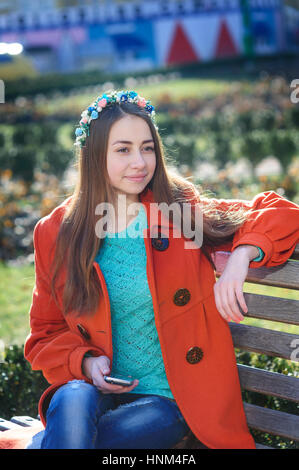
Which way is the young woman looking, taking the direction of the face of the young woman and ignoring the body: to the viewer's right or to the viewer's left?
to the viewer's right

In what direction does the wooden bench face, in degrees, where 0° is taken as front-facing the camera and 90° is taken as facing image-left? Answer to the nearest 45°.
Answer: approximately 45°

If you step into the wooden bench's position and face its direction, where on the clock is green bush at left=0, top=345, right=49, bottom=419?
The green bush is roughly at 3 o'clock from the wooden bench.

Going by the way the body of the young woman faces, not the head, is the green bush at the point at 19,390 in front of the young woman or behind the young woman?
behind

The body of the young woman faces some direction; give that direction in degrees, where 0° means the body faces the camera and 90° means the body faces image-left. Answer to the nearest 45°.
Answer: approximately 0°
